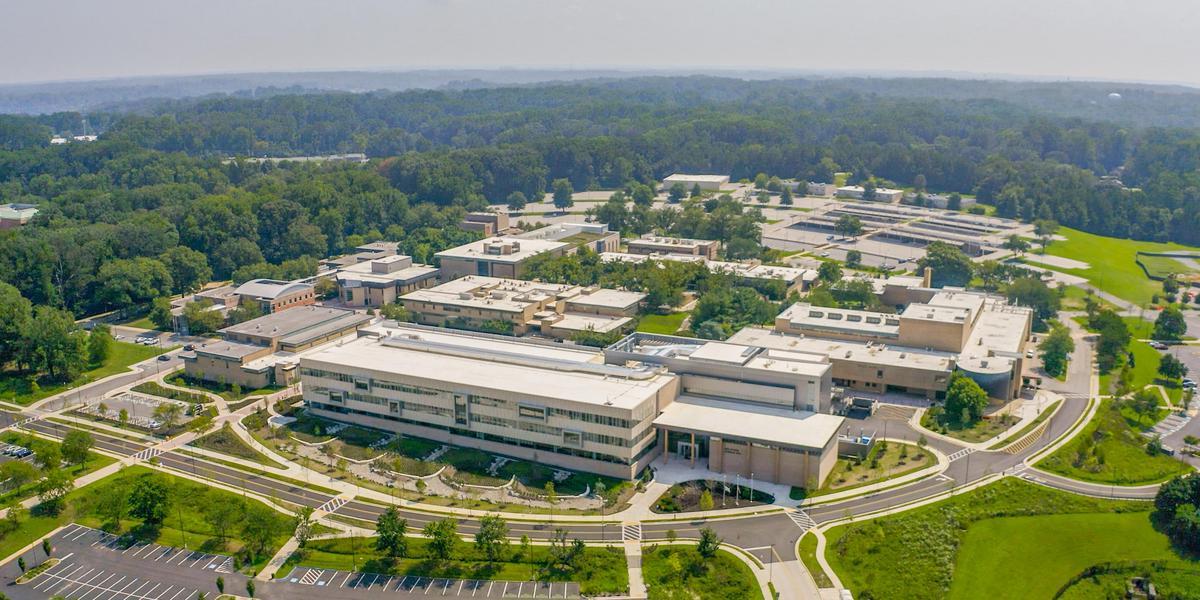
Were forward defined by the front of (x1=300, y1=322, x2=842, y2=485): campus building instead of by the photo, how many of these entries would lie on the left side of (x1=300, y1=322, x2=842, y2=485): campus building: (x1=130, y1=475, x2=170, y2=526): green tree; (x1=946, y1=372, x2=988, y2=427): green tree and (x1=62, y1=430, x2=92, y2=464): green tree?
1

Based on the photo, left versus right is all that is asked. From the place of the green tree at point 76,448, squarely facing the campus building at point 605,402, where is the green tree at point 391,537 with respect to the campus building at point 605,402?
right

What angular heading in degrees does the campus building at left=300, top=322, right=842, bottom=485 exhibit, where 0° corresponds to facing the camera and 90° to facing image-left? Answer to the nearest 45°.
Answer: approximately 0°

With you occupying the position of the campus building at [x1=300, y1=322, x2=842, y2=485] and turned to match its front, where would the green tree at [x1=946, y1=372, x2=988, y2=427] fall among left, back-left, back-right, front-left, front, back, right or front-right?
left

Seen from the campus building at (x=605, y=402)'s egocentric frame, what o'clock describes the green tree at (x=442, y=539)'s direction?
The green tree is roughly at 1 o'clock from the campus building.

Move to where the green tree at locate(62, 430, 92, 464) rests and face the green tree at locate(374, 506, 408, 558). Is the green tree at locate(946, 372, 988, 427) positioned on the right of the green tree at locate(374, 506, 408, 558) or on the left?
left

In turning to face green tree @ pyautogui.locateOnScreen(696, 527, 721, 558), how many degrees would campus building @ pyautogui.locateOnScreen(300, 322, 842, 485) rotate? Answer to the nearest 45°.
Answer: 0° — it already faces it

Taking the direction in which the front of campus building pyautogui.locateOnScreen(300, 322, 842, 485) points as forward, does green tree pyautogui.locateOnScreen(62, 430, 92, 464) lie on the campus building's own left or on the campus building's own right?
on the campus building's own right
